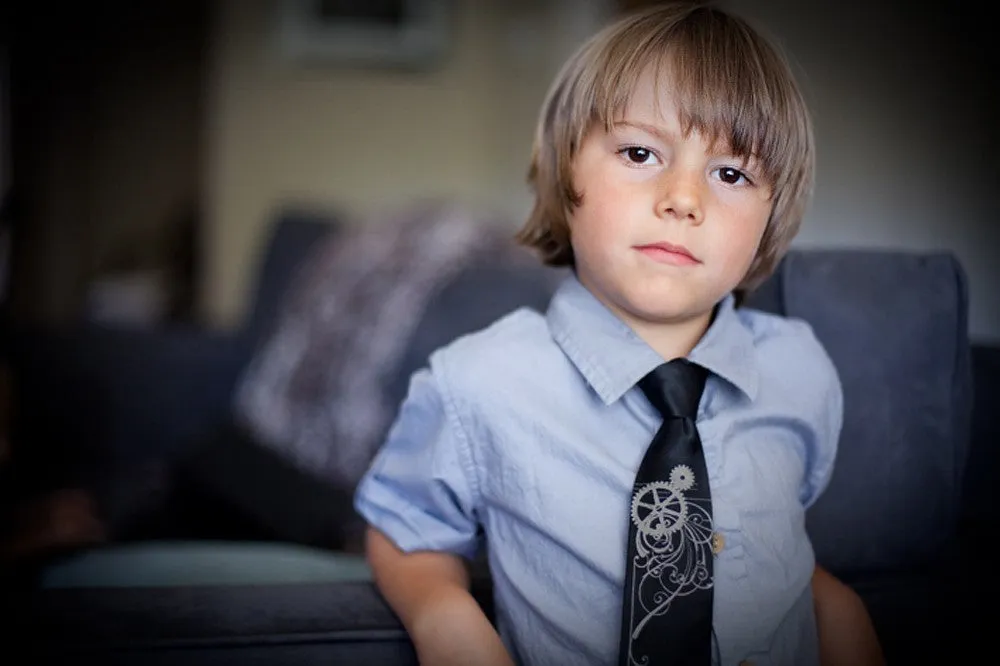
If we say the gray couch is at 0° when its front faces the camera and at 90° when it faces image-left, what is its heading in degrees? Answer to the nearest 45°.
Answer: approximately 0°
